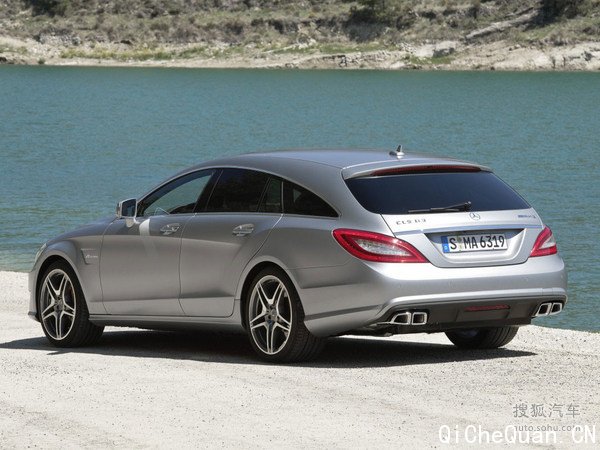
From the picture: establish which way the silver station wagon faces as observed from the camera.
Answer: facing away from the viewer and to the left of the viewer
